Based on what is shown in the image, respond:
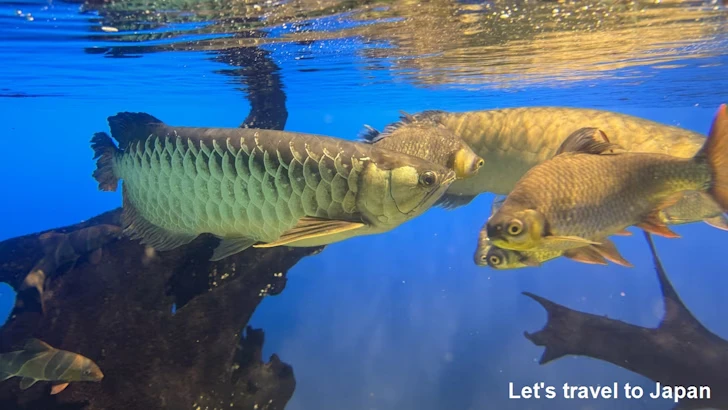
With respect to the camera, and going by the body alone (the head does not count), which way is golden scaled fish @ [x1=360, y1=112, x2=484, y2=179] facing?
to the viewer's right

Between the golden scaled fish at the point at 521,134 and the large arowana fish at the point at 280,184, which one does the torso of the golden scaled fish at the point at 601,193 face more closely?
the large arowana fish

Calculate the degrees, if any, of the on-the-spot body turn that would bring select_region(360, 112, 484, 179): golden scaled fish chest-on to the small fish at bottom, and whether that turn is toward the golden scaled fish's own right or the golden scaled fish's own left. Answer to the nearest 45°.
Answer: approximately 180°

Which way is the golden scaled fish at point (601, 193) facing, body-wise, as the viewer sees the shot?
to the viewer's left

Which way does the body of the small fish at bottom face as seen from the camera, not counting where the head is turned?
to the viewer's right

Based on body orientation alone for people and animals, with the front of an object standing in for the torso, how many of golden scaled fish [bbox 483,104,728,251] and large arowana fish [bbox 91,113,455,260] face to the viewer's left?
1

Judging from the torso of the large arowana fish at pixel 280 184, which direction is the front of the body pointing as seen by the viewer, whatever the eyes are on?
to the viewer's right

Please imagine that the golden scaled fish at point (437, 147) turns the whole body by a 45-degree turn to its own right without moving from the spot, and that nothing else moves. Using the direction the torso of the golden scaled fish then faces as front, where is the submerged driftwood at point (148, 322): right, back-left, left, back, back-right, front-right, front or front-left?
back-right
